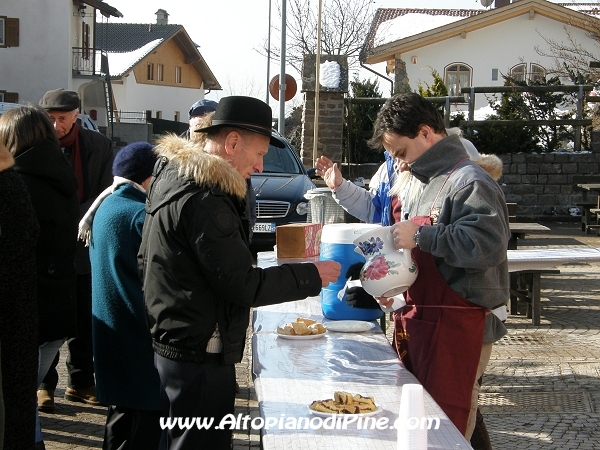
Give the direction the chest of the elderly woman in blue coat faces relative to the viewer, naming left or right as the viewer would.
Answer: facing away from the viewer and to the right of the viewer

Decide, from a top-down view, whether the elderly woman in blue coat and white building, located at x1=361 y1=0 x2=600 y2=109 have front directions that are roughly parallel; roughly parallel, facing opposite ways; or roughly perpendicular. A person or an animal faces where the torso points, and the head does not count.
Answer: roughly parallel, facing opposite ways

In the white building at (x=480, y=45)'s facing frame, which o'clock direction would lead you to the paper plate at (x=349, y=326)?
The paper plate is roughly at 12 o'clock from the white building.

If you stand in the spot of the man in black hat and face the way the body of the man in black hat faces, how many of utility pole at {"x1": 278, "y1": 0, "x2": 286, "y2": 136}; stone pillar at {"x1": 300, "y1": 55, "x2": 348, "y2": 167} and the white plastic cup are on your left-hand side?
2

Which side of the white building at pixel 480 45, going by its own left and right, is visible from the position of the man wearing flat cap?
front

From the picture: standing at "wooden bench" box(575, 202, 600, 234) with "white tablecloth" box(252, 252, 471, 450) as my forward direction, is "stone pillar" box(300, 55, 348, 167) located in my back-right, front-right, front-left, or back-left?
front-right

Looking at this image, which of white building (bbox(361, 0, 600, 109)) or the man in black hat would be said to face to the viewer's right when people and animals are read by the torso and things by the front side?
the man in black hat

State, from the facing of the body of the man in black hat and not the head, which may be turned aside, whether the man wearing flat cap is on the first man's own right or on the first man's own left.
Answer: on the first man's own left

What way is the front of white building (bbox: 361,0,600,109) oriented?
toward the camera

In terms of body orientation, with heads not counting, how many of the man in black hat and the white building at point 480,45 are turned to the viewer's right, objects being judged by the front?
1

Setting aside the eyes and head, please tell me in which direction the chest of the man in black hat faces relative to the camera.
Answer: to the viewer's right

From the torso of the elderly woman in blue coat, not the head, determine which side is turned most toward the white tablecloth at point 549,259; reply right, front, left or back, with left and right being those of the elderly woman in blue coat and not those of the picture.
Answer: front

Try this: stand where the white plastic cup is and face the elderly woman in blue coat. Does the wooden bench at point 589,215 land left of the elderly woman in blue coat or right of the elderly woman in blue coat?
right

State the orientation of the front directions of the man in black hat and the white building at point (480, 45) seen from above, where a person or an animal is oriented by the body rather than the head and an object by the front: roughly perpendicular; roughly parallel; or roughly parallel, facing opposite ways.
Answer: roughly perpendicular

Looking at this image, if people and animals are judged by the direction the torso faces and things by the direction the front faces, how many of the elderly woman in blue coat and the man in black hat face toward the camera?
0

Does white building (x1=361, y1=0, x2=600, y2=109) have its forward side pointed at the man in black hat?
yes

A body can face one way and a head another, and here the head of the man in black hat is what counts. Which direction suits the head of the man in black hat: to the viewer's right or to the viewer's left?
to the viewer's right

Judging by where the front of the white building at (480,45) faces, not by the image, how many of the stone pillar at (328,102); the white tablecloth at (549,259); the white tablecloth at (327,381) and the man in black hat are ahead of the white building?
4

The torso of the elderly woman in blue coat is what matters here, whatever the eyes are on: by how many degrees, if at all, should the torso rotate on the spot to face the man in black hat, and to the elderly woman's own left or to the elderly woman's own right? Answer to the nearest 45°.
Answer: approximately 135° to the elderly woman's own right
